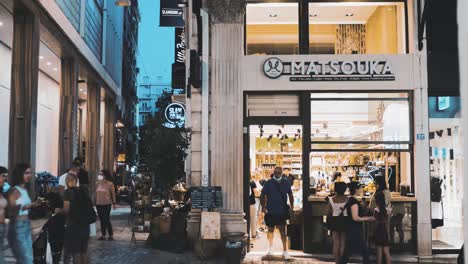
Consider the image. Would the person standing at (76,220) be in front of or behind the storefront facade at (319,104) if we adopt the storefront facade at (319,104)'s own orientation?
in front

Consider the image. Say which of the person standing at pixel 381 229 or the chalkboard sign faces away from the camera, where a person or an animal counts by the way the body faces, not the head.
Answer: the person standing

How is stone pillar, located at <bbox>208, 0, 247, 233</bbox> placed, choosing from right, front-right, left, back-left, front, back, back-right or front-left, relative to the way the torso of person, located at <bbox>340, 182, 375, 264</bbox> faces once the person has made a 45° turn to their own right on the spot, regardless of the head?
back

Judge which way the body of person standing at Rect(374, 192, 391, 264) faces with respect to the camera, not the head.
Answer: away from the camera

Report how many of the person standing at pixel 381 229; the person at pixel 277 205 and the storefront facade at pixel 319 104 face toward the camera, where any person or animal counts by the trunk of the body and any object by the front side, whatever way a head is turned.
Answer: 2

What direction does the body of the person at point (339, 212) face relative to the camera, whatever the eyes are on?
away from the camera

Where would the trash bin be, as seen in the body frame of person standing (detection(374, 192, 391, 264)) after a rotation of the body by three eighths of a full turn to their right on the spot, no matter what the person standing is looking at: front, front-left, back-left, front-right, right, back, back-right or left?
back-right

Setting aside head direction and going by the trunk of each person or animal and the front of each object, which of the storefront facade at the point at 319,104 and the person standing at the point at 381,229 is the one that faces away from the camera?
the person standing

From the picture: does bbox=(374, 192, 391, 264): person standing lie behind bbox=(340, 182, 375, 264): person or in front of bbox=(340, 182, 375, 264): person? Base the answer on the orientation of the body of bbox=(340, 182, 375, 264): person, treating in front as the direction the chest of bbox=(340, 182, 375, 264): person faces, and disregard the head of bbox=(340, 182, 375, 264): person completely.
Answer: in front
